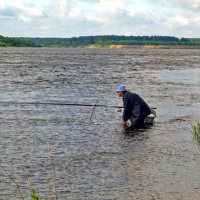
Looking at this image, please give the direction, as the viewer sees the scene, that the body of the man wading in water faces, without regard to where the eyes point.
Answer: to the viewer's left
